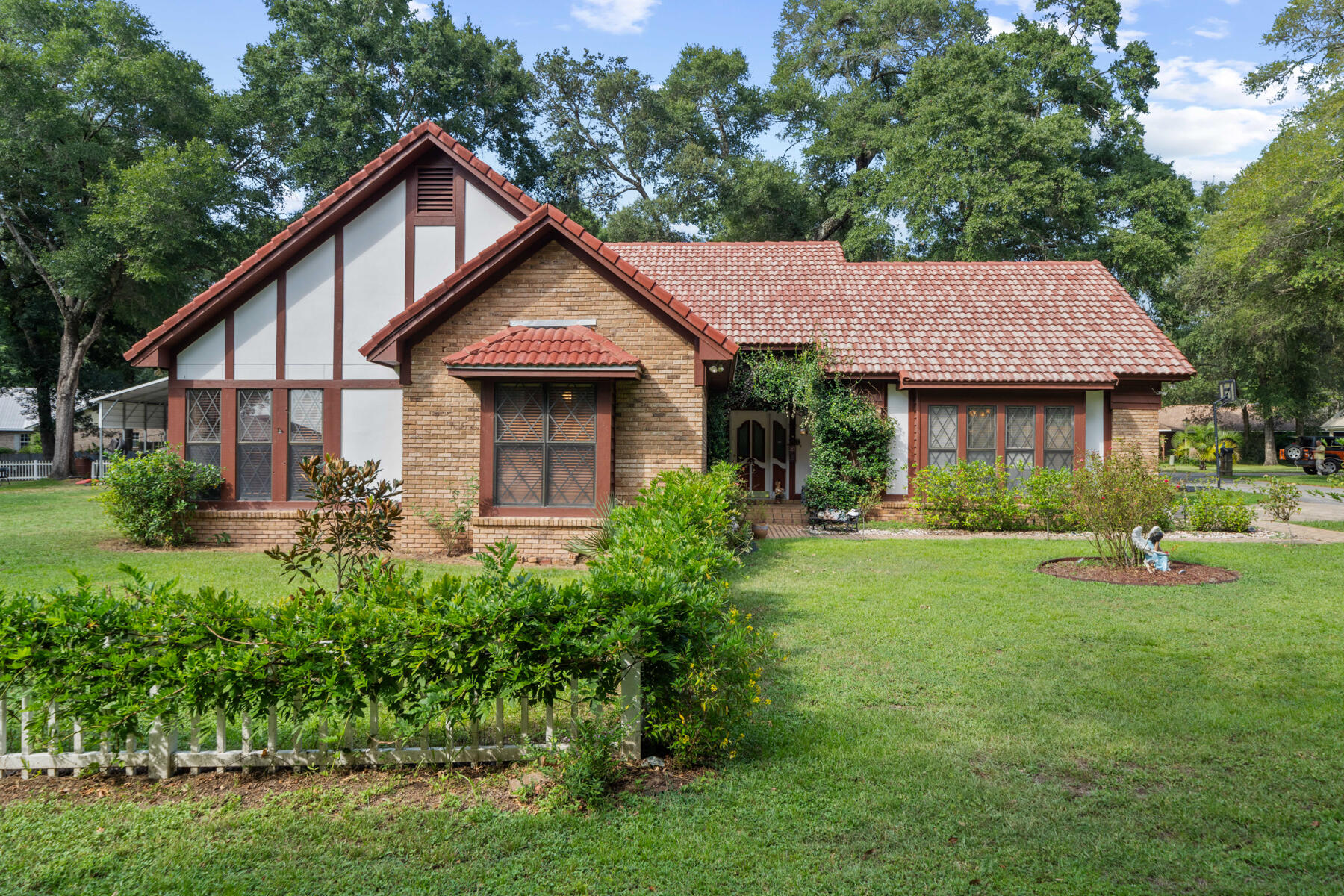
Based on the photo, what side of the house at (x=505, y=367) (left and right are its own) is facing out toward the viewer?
front

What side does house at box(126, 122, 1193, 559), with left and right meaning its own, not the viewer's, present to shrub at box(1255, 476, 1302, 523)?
left

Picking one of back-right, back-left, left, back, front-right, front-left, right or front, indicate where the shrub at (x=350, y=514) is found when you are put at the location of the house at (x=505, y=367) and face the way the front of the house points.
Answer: front

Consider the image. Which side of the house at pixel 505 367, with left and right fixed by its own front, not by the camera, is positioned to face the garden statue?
left

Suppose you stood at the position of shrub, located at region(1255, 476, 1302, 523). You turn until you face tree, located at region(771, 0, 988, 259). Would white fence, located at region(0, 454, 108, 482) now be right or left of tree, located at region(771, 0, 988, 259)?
left

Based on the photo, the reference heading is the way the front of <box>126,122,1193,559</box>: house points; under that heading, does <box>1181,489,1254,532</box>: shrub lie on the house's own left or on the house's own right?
on the house's own left

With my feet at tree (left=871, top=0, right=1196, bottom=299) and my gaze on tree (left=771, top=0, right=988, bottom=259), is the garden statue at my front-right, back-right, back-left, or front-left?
back-left

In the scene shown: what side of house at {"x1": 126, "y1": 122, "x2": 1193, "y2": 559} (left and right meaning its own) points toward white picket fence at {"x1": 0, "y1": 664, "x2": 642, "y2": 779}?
front

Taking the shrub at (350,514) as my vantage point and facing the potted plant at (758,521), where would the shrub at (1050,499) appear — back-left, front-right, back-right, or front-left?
front-right

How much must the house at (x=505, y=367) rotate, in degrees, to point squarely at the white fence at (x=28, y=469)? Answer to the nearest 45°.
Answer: approximately 135° to its right

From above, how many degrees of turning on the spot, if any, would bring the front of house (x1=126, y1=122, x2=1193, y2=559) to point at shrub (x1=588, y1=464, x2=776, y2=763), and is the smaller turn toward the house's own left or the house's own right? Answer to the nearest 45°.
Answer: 0° — it already faces it

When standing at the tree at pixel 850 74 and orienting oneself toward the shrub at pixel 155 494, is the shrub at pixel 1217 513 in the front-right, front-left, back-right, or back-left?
front-left

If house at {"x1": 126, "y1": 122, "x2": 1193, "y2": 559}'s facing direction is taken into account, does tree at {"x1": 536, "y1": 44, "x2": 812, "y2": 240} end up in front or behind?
behind

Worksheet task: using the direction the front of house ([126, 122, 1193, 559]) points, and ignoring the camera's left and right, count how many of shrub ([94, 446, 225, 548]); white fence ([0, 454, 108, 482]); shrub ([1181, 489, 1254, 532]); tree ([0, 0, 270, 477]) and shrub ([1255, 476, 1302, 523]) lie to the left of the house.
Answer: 2
